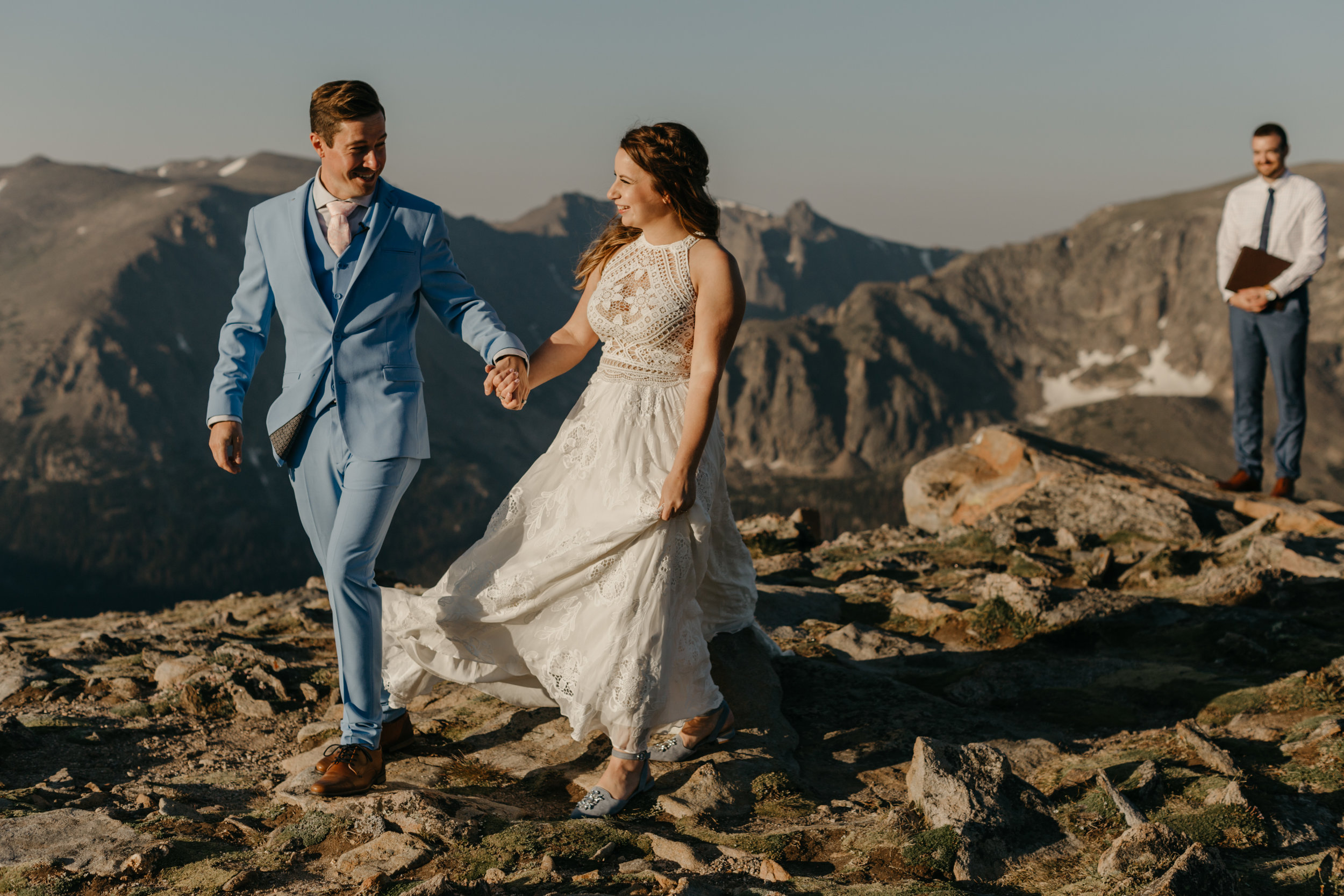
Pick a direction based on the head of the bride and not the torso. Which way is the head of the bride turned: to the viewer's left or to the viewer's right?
to the viewer's left

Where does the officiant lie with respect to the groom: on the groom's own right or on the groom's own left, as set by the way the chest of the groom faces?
on the groom's own left

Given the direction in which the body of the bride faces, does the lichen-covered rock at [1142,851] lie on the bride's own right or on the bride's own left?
on the bride's own left

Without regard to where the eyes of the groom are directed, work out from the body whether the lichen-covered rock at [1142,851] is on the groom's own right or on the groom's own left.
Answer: on the groom's own left

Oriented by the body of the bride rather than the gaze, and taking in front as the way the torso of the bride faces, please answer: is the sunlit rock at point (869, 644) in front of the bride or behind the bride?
behind

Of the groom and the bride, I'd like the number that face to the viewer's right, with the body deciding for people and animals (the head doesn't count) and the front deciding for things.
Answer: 0

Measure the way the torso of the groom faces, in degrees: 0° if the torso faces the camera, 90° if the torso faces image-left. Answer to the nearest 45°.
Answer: approximately 0°

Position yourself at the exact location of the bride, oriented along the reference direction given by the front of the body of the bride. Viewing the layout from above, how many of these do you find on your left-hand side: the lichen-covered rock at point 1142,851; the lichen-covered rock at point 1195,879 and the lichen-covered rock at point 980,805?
3

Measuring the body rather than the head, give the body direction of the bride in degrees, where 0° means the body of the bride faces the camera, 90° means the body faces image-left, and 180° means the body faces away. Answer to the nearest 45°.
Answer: approximately 45°

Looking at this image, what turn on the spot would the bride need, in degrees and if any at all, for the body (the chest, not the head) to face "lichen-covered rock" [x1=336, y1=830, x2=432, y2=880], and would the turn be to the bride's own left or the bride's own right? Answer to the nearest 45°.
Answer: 0° — they already face it
